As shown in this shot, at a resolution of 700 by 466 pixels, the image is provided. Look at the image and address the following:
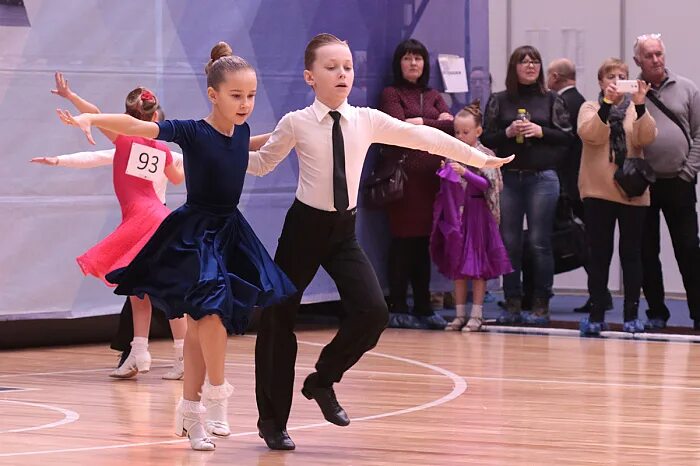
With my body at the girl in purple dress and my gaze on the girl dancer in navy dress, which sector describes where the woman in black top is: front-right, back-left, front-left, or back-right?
back-left

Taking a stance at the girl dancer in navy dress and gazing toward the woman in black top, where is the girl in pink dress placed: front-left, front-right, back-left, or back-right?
front-left

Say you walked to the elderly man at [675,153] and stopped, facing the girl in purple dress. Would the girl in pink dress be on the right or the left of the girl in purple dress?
left

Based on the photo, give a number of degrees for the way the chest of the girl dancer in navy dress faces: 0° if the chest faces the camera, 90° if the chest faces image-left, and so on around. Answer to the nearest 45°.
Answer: approximately 315°

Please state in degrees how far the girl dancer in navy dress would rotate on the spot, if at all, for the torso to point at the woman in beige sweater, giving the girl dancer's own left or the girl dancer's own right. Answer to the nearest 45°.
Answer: approximately 90° to the girl dancer's own left

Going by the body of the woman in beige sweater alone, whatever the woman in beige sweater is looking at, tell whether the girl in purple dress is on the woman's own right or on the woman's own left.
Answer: on the woman's own right

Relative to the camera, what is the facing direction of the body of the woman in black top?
toward the camera

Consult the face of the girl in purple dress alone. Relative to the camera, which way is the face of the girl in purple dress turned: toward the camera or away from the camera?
toward the camera

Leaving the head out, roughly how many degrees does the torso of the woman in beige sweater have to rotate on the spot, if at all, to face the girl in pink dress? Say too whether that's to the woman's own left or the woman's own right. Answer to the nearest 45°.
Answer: approximately 45° to the woman's own right

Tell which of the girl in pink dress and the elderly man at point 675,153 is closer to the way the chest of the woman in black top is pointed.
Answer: the girl in pink dress

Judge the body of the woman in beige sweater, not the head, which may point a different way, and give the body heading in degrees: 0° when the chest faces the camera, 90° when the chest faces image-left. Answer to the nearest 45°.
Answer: approximately 0°

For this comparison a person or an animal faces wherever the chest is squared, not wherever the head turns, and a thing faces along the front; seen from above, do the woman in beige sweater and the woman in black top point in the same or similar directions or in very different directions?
same or similar directions

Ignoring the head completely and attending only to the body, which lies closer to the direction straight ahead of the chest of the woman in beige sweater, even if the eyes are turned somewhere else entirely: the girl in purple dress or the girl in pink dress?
the girl in pink dress

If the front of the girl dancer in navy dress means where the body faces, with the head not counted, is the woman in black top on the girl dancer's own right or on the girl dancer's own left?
on the girl dancer's own left

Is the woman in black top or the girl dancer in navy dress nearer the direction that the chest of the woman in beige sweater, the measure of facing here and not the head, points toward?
the girl dancer in navy dress

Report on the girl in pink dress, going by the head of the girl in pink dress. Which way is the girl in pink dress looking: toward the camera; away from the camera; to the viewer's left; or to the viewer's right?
away from the camera

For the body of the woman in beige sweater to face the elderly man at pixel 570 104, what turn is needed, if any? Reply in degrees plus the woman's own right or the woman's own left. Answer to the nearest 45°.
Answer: approximately 180°
